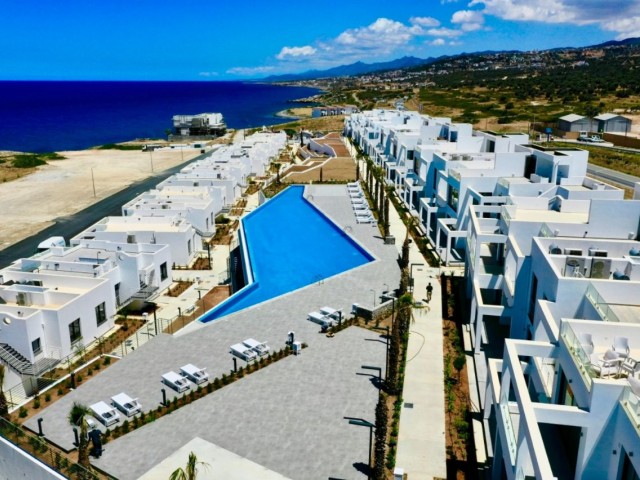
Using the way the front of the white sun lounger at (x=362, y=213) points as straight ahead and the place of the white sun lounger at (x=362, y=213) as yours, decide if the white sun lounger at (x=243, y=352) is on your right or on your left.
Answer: on your left

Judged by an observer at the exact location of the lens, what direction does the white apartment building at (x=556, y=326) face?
facing to the left of the viewer

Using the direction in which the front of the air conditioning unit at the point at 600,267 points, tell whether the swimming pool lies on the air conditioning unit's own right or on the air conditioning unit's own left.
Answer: on the air conditioning unit's own right
